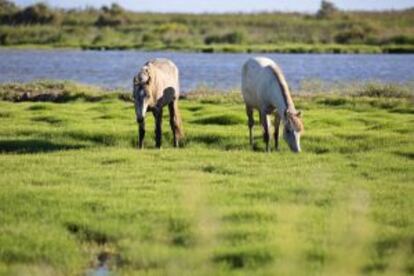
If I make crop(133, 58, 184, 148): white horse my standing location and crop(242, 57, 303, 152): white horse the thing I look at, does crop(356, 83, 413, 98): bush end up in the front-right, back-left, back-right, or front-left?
front-left

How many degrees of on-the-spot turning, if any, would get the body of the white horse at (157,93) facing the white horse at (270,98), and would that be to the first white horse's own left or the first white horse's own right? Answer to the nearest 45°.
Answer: approximately 135° to the first white horse's own left

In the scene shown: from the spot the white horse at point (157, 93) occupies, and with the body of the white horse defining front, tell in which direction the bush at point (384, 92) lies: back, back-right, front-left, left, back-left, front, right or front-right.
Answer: back

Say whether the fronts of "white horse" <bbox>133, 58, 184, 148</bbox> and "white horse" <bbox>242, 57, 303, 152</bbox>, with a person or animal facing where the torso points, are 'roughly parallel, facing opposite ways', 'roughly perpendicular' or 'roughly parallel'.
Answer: roughly perpendicular

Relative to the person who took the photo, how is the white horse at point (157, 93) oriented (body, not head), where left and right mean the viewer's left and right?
facing the viewer and to the left of the viewer

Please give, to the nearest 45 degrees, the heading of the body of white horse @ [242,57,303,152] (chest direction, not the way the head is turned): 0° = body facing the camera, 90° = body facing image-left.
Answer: approximately 315°

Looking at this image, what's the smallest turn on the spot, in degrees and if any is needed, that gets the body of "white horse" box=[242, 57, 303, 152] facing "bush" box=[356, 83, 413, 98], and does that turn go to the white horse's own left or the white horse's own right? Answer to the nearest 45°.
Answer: approximately 135° to the white horse's own left

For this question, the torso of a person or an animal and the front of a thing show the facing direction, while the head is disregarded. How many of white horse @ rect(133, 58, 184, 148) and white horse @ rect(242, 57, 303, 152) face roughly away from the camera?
0
